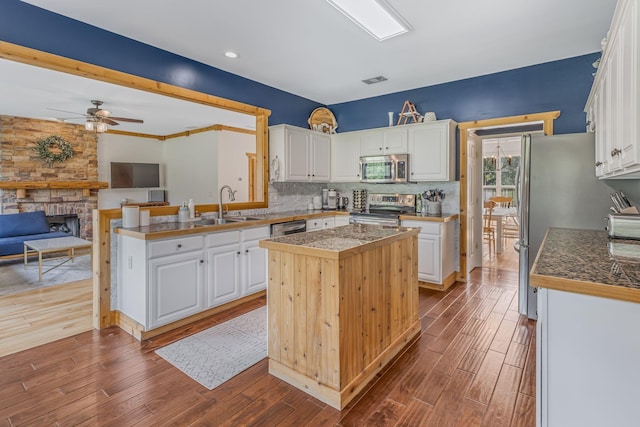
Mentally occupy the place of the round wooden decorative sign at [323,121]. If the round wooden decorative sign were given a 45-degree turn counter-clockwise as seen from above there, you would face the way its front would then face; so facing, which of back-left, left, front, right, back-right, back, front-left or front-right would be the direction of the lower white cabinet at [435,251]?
front

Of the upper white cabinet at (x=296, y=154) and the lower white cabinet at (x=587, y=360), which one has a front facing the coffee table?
the lower white cabinet

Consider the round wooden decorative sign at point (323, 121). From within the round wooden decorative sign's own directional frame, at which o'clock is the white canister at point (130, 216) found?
The white canister is roughly at 1 o'clock from the round wooden decorative sign.

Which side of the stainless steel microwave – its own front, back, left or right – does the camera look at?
front

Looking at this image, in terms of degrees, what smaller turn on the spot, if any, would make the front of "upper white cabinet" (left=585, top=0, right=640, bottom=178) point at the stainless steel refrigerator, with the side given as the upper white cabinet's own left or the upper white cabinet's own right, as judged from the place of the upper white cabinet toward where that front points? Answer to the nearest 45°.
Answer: approximately 90° to the upper white cabinet's own right

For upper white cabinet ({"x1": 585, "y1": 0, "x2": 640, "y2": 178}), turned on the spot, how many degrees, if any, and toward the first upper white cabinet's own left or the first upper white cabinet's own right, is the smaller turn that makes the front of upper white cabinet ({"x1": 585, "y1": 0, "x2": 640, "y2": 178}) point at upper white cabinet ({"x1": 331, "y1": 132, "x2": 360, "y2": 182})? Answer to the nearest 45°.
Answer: approximately 45° to the first upper white cabinet's own right

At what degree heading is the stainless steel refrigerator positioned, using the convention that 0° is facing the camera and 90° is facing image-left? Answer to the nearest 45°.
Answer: approximately 90°

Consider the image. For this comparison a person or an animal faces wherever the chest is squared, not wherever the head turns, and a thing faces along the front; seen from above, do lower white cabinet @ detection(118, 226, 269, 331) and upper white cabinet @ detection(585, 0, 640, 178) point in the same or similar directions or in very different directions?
very different directions

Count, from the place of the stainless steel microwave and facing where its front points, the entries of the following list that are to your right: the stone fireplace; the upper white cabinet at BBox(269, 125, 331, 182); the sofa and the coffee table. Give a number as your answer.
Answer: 4

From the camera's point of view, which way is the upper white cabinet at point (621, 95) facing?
to the viewer's left

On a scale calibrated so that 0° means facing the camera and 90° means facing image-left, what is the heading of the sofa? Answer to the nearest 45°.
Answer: approximately 315°

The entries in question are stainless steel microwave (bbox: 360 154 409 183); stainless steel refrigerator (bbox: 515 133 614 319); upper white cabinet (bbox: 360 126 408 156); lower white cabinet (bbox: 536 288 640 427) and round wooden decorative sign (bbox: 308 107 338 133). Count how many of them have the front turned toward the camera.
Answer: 3

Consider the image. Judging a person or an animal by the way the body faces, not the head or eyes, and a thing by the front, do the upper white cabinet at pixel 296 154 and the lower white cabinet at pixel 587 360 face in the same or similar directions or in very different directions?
very different directions

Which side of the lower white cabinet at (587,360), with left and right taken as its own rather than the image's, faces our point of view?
left

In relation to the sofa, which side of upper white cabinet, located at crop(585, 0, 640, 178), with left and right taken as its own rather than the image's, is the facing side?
front

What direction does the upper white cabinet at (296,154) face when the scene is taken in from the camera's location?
facing the viewer and to the right of the viewer

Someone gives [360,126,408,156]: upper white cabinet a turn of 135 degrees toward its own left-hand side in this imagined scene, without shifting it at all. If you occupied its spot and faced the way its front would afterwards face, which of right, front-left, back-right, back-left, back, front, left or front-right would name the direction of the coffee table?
back-left
